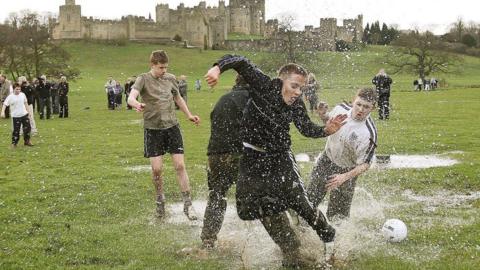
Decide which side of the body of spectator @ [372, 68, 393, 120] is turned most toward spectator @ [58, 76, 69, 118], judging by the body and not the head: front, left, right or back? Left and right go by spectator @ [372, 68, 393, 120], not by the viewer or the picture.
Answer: right

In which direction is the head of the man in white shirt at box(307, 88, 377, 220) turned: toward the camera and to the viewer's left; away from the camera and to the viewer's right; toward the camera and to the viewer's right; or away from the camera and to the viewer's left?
toward the camera and to the viewer's left

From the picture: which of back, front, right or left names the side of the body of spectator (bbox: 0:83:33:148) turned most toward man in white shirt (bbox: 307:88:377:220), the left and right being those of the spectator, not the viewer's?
front

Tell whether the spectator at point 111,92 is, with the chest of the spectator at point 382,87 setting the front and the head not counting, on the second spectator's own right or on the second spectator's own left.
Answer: on the second spectator's own right

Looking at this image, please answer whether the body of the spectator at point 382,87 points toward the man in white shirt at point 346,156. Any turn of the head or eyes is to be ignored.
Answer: yes

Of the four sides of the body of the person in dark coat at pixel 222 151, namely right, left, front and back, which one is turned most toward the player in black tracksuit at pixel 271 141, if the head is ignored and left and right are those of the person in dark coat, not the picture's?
right

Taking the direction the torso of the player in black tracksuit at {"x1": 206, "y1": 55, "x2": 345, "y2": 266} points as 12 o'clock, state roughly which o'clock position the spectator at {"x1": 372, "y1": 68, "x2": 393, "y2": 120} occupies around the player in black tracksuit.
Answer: The spectator is roughly at 8 o'clock from the player in black tracksuit.

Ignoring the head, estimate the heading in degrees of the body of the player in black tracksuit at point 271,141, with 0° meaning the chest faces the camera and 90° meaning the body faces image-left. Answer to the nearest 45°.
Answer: approximately 315°

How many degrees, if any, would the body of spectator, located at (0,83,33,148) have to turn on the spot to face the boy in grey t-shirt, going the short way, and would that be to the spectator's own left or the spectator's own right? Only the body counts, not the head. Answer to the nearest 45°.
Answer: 0° — they already face them

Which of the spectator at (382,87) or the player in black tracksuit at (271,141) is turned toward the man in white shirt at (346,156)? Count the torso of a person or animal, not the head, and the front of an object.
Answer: the spectator
